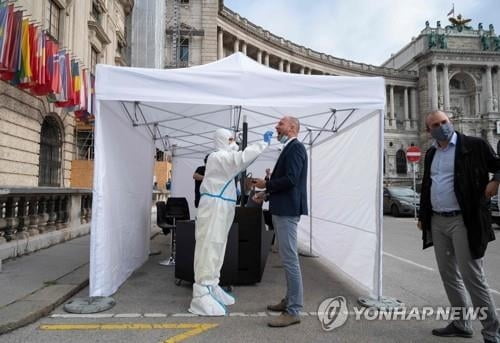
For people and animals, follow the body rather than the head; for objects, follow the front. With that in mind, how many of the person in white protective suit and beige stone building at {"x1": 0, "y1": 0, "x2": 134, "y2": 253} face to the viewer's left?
0

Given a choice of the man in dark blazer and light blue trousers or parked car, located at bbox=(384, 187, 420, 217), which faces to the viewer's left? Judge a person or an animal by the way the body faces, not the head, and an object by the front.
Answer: the man in dark blazer and light blue trousers

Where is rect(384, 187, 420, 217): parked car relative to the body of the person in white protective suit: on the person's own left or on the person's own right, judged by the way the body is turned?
on the person's own left

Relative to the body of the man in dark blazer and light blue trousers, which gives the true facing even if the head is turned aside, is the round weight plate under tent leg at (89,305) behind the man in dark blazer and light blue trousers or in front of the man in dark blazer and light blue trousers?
in front

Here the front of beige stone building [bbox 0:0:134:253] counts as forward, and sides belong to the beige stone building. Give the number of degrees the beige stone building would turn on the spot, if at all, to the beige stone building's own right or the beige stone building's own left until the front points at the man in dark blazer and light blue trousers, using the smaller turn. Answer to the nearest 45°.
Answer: approximately 45° to the beige stone building's own right

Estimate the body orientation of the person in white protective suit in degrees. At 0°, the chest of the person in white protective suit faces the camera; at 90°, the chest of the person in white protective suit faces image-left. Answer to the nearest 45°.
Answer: approximately 270°

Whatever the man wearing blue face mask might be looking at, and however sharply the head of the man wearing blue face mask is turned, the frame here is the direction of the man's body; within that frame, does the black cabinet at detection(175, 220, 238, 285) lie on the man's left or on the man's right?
on the man's right

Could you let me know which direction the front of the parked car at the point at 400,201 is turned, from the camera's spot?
facing the viewer and to the right of the viewer

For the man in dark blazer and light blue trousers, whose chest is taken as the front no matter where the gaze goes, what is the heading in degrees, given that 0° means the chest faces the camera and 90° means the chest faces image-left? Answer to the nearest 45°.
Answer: approximately 90°

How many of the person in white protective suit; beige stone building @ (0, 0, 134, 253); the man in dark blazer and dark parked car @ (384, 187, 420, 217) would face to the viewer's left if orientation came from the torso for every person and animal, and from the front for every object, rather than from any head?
1

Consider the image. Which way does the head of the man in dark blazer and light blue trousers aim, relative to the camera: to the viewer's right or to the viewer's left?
to the viewer's left

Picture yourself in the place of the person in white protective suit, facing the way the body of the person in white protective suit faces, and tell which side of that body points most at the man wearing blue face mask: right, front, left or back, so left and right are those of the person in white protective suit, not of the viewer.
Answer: front
